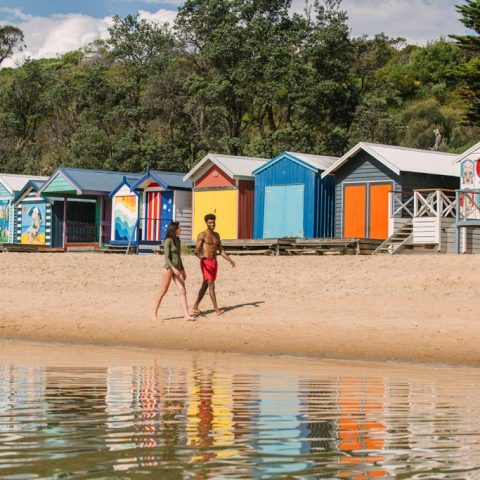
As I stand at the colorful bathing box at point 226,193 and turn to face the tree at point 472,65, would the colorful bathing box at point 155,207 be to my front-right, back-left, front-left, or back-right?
back-left

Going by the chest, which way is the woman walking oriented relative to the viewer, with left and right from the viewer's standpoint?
facing to the right of the viewer

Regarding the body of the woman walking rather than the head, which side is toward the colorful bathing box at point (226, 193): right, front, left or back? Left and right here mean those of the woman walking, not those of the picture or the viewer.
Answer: left

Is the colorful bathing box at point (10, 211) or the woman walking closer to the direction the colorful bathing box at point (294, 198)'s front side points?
the woman walking

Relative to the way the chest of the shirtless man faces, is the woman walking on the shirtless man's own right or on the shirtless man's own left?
on the shirtless man's own right

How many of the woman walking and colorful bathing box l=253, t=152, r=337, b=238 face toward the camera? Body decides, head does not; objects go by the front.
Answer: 1

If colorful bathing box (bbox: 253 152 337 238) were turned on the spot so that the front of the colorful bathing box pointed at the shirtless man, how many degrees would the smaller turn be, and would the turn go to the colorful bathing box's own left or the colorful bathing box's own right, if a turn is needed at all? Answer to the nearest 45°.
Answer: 0° — it already faces them

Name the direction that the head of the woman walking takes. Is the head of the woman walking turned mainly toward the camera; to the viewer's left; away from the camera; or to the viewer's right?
to the viewer's right

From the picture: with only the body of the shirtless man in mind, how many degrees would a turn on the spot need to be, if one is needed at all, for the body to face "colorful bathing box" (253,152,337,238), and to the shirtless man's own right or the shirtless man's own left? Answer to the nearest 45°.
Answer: approximately 135° to the shirtless man's own left

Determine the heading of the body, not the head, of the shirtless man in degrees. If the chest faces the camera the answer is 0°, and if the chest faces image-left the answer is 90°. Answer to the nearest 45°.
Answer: approximately 315°

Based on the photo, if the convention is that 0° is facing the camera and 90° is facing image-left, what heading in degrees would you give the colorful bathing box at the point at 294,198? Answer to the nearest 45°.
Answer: approximately 0°

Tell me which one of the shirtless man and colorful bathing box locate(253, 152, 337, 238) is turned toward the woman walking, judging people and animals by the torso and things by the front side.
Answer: the colorful bathing box
